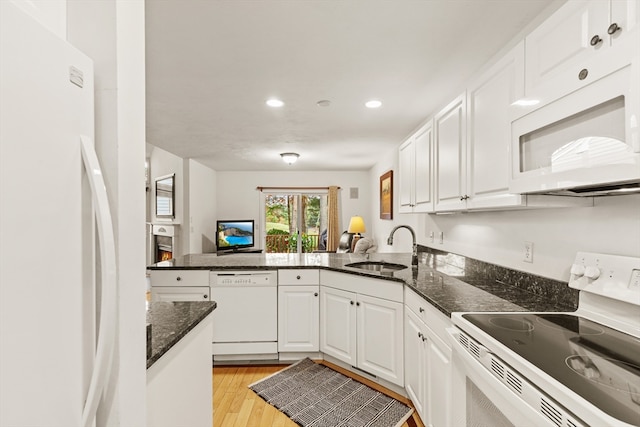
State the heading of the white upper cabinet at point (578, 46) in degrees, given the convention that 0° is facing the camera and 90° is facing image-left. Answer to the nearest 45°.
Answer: approximately 45°

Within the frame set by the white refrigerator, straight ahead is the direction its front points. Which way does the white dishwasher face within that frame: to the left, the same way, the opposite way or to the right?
to the right

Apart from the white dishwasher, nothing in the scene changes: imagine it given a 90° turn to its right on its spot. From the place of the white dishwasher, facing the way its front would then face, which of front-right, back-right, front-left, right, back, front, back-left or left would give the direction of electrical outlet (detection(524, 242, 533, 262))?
back-left

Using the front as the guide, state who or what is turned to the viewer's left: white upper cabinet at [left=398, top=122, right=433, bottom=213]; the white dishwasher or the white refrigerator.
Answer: the white upper cabinet

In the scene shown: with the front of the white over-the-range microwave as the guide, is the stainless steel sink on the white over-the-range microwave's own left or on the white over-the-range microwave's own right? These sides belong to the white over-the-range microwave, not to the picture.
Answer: on the white over-the-range microwave's own right

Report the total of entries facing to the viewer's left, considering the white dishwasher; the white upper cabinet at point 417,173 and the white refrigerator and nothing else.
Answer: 1

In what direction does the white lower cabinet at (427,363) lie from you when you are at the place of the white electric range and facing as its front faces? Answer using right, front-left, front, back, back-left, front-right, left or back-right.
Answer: right

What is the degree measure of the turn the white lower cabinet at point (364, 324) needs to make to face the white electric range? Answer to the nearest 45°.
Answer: approximately 90° to its left

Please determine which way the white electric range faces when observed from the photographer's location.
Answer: facing the viewer and to the left of the viewer

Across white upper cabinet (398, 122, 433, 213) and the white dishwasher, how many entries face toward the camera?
1

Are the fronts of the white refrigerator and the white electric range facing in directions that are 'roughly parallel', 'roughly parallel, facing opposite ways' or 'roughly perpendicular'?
roughly parallel, facing opposite ways

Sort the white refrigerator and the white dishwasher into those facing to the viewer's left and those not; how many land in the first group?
0

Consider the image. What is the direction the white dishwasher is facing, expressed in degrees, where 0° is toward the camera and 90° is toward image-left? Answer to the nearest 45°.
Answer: approximately 0°

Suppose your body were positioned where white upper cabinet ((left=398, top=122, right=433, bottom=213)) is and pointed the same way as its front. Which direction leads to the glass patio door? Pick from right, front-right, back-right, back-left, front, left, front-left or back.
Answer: front-right

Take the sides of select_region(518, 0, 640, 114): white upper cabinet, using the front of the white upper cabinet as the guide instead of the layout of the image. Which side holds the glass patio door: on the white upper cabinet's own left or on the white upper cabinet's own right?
on the white upper cabinet's own right

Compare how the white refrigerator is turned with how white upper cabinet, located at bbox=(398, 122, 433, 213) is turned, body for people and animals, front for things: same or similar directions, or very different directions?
very different directions

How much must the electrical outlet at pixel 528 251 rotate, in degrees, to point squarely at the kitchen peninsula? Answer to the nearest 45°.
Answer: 0° — it already faces it

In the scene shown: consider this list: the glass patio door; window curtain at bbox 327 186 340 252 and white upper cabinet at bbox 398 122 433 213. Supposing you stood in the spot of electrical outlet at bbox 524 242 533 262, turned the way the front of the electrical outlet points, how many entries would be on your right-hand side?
3
